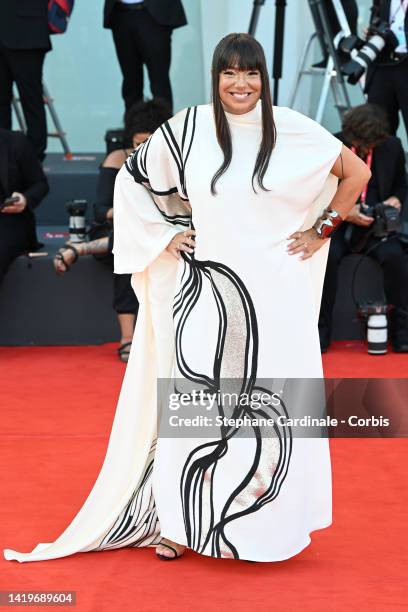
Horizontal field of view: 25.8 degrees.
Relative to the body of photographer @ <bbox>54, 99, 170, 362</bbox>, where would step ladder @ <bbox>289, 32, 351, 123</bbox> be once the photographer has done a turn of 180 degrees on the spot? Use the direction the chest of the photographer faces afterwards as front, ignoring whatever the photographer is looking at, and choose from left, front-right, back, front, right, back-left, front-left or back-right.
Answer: front-right

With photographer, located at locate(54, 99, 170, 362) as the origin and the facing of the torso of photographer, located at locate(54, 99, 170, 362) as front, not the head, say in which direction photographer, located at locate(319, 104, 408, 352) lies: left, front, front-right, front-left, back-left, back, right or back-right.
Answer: left

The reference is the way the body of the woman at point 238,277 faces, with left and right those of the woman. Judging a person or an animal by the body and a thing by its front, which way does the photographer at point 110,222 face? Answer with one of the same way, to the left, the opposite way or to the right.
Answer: the same way

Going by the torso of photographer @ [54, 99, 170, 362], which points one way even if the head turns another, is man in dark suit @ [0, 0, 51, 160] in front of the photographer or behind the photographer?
behind

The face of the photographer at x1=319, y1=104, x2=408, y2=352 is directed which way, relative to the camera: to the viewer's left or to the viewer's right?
to the viewer's left

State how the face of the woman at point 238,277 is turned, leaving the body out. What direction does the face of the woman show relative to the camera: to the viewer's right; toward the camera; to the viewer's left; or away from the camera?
toward the camera

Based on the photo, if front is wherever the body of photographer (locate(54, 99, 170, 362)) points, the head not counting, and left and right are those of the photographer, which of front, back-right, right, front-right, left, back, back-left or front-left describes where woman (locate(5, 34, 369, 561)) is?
front

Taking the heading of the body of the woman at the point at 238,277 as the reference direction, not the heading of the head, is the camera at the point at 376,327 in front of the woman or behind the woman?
behind

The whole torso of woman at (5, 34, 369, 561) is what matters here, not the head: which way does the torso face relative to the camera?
toward the camera

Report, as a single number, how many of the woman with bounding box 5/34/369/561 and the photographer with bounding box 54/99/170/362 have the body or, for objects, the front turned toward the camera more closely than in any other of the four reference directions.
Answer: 2

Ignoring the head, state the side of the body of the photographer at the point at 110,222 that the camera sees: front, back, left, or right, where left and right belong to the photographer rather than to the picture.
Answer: front

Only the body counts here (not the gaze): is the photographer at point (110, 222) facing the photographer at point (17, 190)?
no

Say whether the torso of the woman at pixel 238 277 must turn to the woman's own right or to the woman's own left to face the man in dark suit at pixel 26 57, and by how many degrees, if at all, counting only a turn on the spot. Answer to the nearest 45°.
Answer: approximately 180°

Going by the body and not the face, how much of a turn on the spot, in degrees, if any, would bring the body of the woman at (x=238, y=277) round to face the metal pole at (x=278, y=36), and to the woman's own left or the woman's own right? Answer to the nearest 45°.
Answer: approximately 180°

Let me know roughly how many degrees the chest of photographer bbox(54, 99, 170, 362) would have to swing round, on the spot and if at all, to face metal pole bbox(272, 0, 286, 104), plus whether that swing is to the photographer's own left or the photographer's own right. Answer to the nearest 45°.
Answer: approximately 135° to the photographer's own left

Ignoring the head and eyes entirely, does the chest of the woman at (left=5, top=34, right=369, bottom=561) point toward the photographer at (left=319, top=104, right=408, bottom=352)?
no
